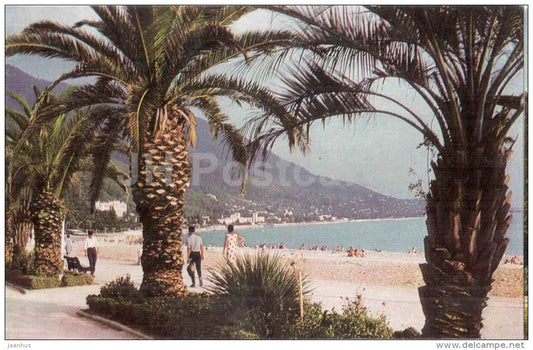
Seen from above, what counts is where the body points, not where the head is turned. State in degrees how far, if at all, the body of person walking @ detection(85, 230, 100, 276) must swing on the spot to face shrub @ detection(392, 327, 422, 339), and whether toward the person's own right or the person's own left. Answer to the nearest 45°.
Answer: approximately 45° to the person's own left

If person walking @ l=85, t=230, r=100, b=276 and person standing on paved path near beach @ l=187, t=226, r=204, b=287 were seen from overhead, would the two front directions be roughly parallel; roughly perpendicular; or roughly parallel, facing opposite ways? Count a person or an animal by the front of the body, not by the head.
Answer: roughly parallel, facing opposite ways

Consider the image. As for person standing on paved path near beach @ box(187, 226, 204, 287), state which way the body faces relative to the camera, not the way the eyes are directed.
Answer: away from the camera

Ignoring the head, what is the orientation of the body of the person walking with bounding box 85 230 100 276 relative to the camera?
toward the camera

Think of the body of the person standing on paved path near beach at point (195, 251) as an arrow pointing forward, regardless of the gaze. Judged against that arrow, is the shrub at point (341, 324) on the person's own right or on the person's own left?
on the person's own right

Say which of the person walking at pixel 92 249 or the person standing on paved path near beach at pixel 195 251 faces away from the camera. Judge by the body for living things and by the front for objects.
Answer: the person standing on paved path near beach
